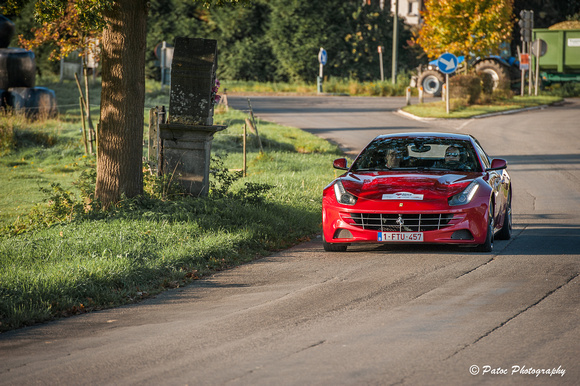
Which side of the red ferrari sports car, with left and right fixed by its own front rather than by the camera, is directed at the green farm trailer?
back

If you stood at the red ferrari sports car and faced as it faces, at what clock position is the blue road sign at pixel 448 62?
The blue road sign is roughly at 6 o'clock from the red ferrari sports car.

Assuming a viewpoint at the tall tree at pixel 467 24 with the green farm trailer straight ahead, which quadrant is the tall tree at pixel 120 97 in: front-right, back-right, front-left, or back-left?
back-right

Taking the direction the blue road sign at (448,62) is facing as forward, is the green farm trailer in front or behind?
behind

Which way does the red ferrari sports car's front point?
toward the camera

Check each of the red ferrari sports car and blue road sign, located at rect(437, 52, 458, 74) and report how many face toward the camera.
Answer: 2

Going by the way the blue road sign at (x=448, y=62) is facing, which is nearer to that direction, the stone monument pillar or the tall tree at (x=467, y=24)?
the stone monument pillar

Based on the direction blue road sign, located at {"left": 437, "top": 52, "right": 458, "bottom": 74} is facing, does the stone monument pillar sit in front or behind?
in front

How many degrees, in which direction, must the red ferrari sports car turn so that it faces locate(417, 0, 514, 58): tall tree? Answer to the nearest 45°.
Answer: approximately 180°

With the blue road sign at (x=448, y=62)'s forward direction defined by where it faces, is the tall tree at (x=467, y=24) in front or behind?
behind

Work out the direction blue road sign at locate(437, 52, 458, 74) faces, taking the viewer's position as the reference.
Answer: facing the viewer

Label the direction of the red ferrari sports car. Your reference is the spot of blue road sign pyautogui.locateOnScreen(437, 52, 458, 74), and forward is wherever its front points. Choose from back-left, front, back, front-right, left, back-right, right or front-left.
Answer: front

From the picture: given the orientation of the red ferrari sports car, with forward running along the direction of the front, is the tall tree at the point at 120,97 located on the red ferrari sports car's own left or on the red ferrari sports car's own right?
on the red ferrari sports car's own right
